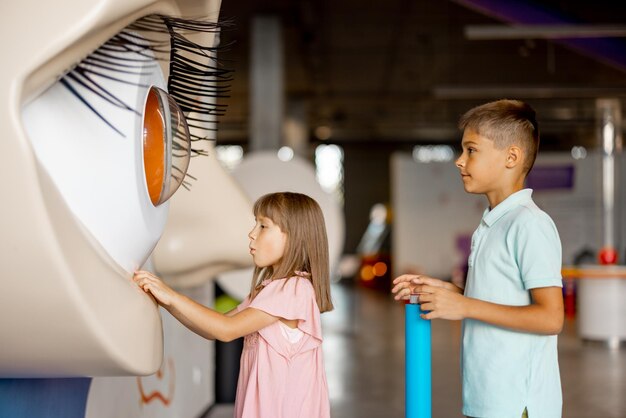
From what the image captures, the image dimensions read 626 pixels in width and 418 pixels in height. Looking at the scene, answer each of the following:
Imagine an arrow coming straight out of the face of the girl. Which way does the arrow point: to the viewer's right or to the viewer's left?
to the viewer's left

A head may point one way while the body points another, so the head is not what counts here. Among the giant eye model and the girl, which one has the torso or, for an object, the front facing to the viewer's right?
the giant eye model

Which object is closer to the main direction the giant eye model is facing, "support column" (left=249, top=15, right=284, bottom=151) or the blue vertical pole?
the blue vertical pole

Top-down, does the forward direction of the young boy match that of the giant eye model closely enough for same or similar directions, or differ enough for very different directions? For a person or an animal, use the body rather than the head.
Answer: very different directions

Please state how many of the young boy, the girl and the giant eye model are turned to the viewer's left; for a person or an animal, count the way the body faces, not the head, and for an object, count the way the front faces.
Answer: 2

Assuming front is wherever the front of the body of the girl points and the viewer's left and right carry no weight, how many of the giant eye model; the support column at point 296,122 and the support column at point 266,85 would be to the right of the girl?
2

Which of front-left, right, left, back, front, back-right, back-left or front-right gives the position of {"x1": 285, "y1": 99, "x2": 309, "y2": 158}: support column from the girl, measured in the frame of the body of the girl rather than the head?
right

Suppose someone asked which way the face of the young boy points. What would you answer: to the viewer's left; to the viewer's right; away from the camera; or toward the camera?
to the viewer's left

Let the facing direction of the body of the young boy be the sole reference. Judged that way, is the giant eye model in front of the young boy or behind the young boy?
in front

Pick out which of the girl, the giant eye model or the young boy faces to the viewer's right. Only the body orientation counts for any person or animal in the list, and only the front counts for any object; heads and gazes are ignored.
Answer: the giant eye model

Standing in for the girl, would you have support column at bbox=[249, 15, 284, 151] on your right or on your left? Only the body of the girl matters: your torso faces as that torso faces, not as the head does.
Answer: on your right

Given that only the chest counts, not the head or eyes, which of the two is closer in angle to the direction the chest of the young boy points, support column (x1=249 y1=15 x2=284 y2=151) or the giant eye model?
the giant eye model

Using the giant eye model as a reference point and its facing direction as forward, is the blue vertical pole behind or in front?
in front

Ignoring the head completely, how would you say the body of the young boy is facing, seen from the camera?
to the viewer's left

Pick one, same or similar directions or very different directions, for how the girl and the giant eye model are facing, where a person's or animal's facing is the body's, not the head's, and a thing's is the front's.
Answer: very different directions

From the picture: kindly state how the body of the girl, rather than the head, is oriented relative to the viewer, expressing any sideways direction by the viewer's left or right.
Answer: facing to the left of the viewer

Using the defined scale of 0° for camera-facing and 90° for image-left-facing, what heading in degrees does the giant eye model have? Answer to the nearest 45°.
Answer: approximately 270°

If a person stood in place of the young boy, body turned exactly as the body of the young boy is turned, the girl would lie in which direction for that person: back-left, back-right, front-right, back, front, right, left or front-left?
front
